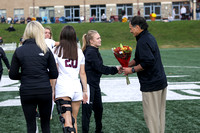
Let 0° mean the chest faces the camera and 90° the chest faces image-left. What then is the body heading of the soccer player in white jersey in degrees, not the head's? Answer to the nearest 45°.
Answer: approximately 180°

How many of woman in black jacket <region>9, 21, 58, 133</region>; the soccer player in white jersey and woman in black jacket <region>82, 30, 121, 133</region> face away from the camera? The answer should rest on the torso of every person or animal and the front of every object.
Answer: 2

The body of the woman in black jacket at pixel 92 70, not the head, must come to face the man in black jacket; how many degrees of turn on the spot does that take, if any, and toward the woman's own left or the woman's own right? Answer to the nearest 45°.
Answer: approximately 45° to the woman's own right

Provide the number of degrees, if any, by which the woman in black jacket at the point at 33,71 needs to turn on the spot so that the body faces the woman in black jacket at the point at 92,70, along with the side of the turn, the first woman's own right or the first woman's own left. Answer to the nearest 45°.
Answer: approximately 45° to the first woman's own right

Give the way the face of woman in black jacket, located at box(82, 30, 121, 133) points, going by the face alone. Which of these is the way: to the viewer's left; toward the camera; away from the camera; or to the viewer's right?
to the viewer's right

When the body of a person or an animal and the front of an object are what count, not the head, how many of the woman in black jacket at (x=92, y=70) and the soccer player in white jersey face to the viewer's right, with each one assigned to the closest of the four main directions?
1

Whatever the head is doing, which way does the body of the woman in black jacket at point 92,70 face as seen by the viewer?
to the viewer's right

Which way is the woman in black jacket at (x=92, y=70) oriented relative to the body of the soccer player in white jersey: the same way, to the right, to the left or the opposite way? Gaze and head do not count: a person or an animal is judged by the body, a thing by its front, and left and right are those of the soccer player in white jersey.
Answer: to the right

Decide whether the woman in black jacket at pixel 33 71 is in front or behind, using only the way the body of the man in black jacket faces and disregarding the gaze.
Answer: in front

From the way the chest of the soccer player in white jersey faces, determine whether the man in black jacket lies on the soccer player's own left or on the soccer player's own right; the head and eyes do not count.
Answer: on the soccer player's own right

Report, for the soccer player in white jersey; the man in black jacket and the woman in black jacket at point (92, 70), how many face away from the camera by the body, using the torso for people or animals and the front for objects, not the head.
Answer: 1

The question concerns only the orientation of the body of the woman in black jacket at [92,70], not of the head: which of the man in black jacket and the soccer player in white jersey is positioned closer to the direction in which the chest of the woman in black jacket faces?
the man in black jacket

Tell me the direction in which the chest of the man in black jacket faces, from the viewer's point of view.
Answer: to the viewer's left

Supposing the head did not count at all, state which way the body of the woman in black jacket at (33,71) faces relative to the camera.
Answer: away from the camera

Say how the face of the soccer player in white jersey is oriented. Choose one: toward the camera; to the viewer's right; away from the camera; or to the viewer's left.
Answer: away from the camera

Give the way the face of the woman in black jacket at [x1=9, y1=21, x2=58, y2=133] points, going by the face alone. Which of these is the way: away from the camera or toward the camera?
away from the camera
